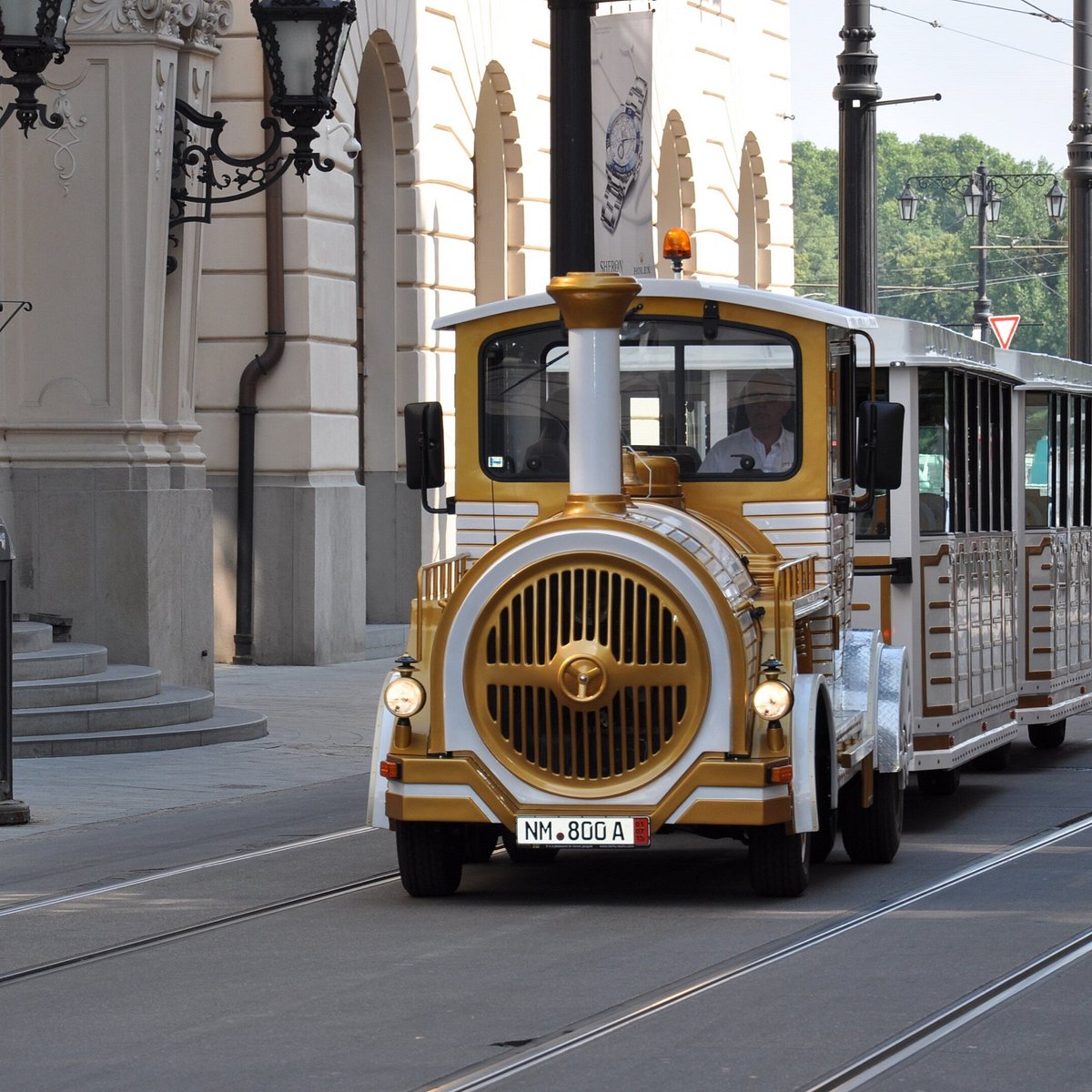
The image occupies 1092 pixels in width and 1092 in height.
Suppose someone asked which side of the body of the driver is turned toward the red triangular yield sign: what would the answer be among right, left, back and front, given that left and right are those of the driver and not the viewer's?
back

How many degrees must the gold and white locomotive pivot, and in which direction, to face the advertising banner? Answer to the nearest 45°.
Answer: approximately 180°

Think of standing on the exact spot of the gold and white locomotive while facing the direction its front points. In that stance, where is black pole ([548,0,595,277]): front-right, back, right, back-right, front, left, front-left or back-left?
back

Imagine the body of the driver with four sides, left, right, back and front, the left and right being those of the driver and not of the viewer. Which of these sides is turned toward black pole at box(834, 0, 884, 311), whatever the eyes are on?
back

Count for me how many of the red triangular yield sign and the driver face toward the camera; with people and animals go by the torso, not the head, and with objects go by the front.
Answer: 2

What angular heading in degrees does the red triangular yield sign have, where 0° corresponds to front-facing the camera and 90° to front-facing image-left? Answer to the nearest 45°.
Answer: approximately 0°

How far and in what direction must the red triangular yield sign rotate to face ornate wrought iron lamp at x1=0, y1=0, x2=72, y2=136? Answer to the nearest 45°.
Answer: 0° — it already faces it

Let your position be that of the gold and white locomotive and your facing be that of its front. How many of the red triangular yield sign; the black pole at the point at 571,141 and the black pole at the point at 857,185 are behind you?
3
